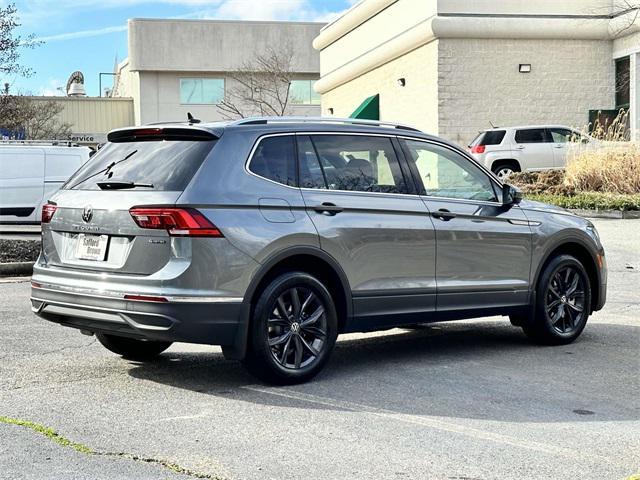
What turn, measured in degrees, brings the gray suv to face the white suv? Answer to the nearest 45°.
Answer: approximately 45° to its left

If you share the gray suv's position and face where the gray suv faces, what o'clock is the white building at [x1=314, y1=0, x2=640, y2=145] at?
The white building is roughly at 11 o'clock from the gray suv.

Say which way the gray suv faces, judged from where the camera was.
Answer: facing away from the viewer and to the right of the viewer

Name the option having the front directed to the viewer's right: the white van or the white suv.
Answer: the white suv

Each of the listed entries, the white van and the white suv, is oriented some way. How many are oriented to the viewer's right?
1

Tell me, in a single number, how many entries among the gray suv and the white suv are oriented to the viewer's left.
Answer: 0

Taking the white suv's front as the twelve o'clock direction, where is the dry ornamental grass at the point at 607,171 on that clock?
The dry ornamental grass is roughly at 2 o'clock from the white suv.

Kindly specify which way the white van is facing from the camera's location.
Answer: facing to the left of the viewer

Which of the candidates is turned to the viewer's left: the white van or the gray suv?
the white van

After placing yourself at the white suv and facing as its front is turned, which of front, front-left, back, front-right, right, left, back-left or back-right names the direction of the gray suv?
right

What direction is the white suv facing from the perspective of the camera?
to the viewer's right
